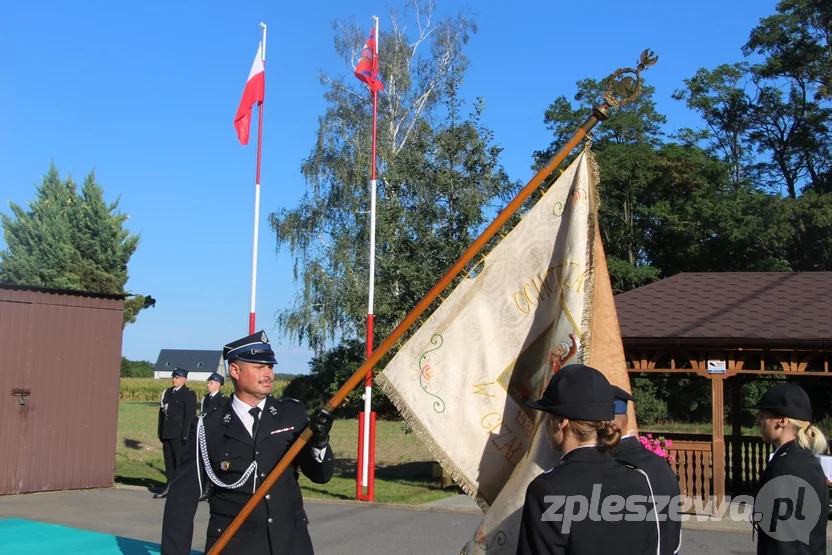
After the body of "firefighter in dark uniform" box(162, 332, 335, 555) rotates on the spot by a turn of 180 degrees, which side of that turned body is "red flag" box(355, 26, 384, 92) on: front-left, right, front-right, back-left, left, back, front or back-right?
front-right

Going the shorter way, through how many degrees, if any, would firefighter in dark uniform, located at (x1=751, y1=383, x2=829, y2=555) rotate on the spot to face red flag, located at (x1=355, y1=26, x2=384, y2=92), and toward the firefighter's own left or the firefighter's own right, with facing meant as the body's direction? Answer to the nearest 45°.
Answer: approximately 45° to the firefighter's own right

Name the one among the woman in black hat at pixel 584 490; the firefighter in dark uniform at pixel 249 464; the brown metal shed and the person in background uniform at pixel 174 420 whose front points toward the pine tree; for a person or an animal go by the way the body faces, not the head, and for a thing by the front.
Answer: the woman in black hat

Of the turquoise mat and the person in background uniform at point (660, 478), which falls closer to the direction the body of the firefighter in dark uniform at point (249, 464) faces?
the person in background uniform

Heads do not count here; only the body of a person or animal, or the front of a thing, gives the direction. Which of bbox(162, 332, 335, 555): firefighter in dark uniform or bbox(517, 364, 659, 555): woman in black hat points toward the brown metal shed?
the woman in black hat

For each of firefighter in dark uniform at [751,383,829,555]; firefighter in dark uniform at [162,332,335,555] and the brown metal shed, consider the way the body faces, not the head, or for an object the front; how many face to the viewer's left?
1

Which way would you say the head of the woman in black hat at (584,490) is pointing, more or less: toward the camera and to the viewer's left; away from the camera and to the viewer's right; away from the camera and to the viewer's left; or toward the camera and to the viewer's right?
away from the camera and to the viewer's left

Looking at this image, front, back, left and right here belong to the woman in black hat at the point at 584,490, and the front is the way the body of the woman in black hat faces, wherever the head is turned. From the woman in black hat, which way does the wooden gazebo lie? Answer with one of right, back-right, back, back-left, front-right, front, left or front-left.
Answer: front-right

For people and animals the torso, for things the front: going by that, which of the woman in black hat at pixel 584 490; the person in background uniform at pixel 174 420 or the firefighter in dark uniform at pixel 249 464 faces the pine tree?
the woman in black hat

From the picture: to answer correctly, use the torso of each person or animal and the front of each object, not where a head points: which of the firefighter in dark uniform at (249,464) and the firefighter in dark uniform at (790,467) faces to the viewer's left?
the firefighter in dark uniform at (790,467)

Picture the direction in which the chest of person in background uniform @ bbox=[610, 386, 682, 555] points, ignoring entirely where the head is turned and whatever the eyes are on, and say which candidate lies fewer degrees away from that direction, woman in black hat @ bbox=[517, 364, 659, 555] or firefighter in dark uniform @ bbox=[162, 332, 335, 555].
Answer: the firefighter in dark uniform

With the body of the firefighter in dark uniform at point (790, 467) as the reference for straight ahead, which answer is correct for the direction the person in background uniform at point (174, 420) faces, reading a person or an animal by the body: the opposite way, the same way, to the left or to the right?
to the left

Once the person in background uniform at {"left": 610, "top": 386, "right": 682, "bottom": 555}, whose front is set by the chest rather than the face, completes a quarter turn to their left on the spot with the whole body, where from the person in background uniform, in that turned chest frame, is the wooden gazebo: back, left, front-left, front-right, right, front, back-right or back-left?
back-right
